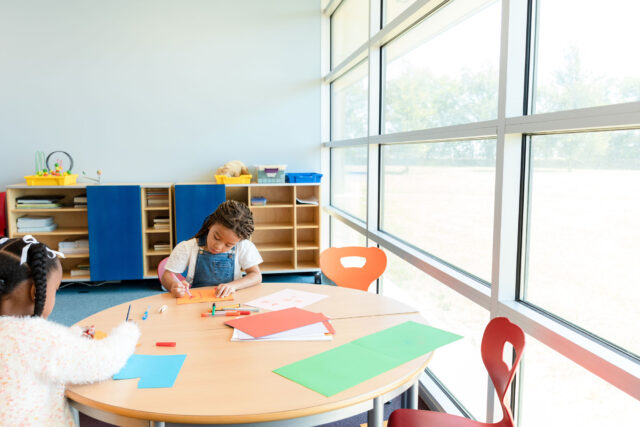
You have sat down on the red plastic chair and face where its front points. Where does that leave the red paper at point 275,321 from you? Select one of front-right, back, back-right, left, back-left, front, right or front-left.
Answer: front

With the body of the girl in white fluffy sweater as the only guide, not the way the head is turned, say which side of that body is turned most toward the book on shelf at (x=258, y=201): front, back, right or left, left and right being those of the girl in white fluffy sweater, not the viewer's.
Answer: front

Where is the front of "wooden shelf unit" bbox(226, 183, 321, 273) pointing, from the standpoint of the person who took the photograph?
facing the viewer

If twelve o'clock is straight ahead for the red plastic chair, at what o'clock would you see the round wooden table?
The round wooden table is roughly at 11 o'clock from the red plastic chair.

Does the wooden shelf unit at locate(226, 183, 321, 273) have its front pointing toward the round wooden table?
yes

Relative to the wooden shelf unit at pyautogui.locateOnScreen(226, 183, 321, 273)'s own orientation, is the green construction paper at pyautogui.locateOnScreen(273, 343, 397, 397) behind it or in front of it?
in front

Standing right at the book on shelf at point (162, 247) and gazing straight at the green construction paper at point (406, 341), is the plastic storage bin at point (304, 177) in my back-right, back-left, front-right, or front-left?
front-left

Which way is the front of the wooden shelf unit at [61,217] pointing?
toward the camera

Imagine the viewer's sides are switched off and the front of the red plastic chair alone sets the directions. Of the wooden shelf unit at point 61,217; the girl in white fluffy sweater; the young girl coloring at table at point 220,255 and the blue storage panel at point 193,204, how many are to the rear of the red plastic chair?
0

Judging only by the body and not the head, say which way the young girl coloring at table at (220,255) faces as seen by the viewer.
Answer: toward the camera

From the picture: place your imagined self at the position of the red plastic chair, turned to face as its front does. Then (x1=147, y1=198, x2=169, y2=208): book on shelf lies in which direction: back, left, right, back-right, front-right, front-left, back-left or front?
front-right

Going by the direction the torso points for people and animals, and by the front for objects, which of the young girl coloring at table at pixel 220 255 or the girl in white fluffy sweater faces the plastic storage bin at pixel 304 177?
the girl in white fluffy sweater

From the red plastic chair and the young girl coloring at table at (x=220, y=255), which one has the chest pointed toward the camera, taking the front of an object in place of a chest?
the young girl coloring at table

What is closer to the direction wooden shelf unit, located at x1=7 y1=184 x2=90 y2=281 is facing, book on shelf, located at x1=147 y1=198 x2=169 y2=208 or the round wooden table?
the round wooden table

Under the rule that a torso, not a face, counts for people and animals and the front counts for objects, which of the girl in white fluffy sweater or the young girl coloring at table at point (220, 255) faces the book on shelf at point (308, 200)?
the girl in white fluffy sweater

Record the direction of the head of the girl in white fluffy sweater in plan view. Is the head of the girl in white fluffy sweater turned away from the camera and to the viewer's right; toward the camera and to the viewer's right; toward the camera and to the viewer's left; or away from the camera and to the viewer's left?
away from the camera and to the viewer's right

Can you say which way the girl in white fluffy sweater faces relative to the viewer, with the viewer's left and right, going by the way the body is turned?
facing away from the viewer and to the right of the viewer

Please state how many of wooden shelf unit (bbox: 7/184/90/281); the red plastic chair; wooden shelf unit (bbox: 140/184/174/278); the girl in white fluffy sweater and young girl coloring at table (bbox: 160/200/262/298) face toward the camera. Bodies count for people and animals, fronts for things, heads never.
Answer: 3

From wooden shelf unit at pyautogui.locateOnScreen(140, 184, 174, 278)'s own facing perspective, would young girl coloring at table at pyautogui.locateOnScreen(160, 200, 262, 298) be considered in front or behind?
in front

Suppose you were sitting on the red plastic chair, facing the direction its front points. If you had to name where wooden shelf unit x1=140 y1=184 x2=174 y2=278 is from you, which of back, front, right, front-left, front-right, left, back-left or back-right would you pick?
front-right
